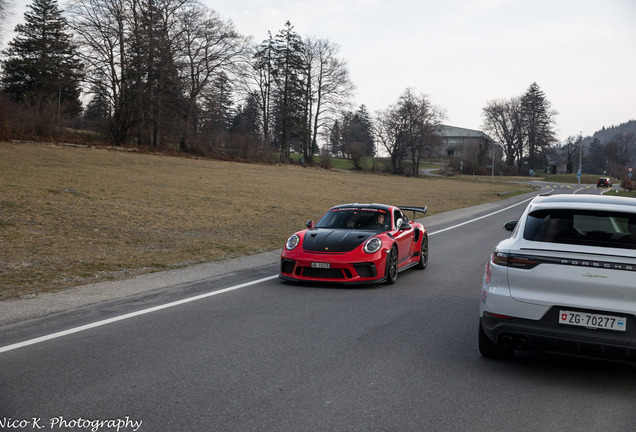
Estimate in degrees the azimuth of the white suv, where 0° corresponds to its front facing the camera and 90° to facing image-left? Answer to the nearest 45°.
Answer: approximately 180°

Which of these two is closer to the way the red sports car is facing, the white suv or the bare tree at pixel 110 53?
the white suv

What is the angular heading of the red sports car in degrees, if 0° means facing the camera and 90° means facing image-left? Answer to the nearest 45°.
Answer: approximately 45°

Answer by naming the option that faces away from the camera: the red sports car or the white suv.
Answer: the white suv

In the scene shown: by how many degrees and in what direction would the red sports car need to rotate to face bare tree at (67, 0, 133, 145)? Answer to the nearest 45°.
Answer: approximately 90° to its right

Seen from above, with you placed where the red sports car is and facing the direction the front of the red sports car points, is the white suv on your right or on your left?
on your left

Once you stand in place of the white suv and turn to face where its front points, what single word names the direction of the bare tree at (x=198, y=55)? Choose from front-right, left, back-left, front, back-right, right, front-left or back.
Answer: front-left

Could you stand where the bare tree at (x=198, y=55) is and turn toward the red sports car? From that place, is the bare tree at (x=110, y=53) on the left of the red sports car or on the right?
right

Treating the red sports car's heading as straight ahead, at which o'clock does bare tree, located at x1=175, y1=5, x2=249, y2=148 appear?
The bare tree is roughly at 4 o'clock from the red sports car.

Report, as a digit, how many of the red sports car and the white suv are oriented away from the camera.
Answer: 1

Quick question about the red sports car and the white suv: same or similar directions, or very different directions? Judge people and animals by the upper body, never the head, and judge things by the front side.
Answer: very different directions
